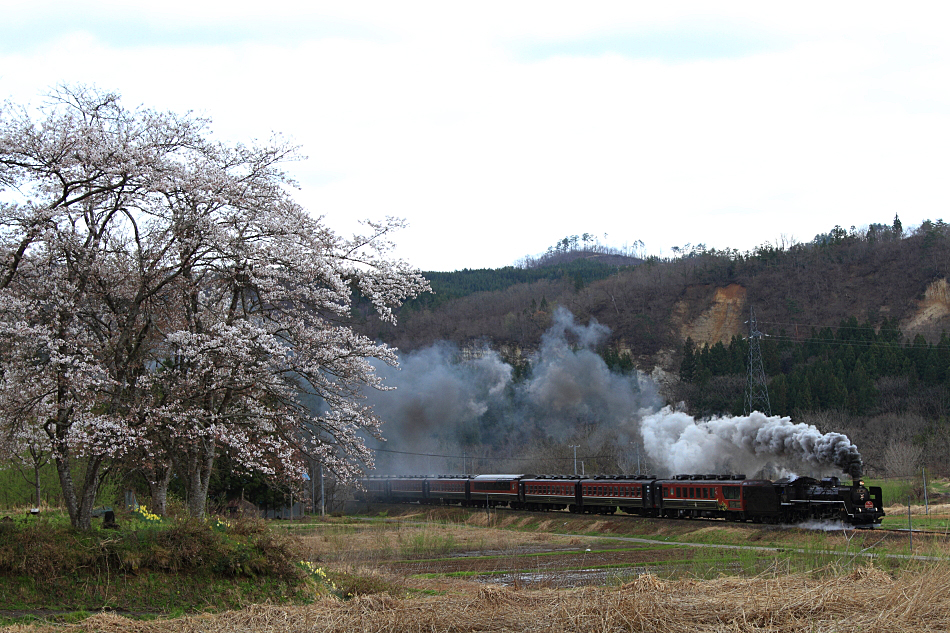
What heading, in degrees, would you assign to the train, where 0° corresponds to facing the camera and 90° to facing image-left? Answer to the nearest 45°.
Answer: approximately 315°

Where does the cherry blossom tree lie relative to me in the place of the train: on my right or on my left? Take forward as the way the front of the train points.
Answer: on my right

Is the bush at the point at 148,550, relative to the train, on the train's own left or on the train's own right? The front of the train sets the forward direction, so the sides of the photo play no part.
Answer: on the train's own right
